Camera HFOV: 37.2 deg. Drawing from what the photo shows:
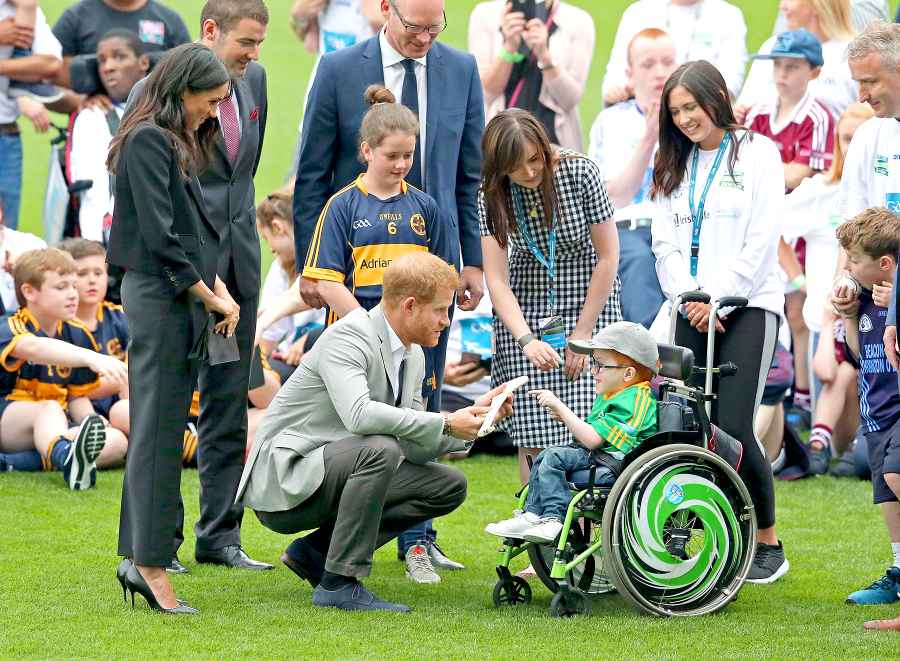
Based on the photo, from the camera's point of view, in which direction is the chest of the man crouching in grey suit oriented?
to the viewer's right

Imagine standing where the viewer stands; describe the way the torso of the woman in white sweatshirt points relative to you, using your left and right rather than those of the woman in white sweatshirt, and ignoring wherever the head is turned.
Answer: facing the viewer and to the left of the viewer

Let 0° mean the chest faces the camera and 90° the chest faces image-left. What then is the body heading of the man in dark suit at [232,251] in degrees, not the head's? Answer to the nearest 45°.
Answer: approximately 315°

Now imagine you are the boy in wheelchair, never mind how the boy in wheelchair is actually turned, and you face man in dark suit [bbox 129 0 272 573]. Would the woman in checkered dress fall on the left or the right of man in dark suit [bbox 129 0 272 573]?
right

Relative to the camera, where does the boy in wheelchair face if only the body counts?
to the viewer's left

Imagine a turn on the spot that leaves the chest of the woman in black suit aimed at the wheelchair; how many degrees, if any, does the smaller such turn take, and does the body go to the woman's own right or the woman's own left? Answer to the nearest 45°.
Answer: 0° — they already face it

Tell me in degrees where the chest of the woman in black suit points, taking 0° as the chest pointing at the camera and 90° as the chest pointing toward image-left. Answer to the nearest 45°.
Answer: approximately 270°
